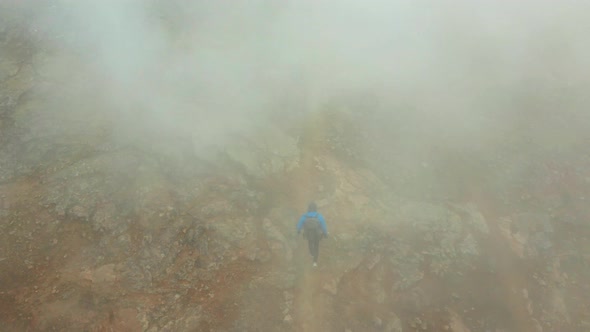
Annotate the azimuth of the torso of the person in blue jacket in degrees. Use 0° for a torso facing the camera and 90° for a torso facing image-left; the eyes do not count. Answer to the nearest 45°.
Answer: approximately 180°
